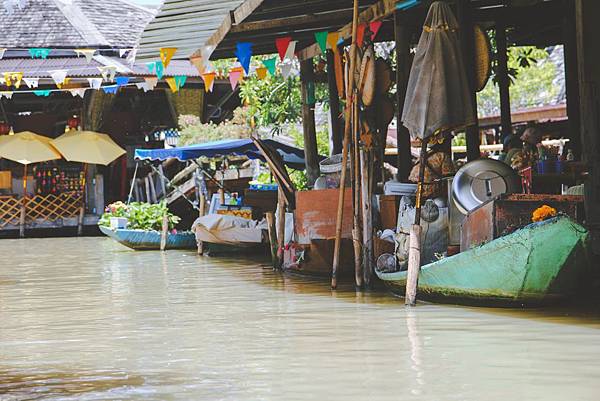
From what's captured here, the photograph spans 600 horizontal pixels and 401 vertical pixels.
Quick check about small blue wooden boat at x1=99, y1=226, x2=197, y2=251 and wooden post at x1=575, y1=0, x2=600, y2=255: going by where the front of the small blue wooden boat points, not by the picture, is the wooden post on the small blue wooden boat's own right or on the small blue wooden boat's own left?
on the small blue wooden boat's own left

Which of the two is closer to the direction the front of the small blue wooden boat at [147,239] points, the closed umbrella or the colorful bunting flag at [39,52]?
the colorful bunting flag

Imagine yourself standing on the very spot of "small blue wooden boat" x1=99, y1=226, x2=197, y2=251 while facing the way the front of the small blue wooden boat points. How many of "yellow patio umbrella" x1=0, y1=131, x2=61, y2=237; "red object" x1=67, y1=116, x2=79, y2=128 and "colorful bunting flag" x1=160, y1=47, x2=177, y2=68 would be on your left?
1

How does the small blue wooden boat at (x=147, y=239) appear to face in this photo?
to the viewer's left
